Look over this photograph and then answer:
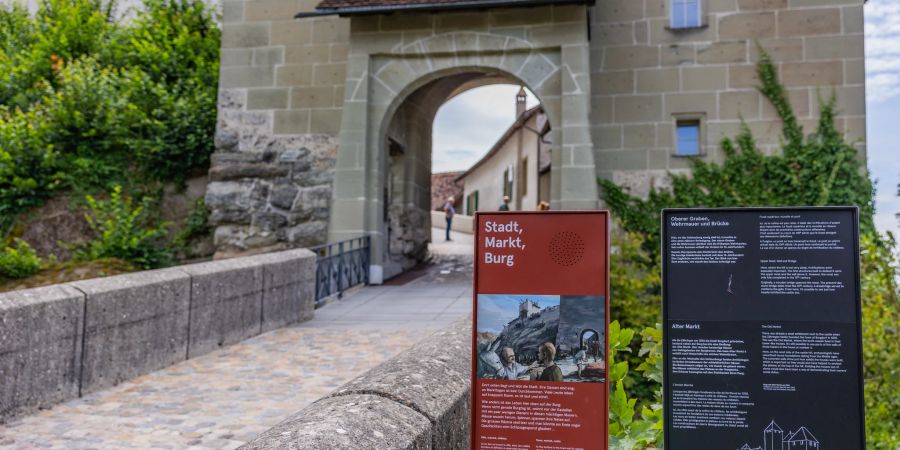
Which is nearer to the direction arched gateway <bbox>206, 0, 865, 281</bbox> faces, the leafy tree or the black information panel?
the black information panel

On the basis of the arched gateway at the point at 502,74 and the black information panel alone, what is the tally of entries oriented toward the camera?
2

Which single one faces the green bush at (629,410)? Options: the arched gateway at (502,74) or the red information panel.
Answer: the arched gateway

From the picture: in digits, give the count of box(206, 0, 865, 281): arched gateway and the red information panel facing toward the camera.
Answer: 2

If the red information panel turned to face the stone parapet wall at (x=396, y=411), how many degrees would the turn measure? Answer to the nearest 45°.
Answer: approximately 90° to its right

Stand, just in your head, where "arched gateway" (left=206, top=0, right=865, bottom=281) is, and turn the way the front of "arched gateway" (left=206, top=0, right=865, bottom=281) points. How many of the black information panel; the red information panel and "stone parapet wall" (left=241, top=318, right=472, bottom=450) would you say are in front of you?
3

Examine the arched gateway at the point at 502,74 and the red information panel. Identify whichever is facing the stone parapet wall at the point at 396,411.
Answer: the arched gateway

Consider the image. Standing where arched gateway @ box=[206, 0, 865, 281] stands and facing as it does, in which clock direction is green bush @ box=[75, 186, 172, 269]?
The green bush is roughly at 3 o'clock from the arched gateway.

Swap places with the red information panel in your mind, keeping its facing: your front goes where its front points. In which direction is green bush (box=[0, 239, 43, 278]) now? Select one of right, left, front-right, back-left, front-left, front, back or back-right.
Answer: back-right

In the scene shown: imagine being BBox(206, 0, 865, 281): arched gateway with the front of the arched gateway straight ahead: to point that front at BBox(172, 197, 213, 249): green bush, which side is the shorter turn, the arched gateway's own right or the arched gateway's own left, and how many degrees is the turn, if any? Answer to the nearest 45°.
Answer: approximately 90° to the arched gateway's own right

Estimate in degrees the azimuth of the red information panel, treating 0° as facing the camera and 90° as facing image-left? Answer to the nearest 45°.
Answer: approximately 0°

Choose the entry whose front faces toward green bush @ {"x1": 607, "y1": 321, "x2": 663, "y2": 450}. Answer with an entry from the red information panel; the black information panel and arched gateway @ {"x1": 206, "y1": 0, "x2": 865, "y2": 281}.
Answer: the arched gateway

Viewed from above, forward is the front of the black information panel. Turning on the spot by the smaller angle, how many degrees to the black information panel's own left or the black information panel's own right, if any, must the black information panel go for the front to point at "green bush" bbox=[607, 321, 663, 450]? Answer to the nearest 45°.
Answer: approximately 135° to the black information panel's own right

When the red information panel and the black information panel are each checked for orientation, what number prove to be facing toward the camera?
2

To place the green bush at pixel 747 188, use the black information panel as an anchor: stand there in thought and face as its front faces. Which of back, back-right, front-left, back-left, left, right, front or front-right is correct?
back
